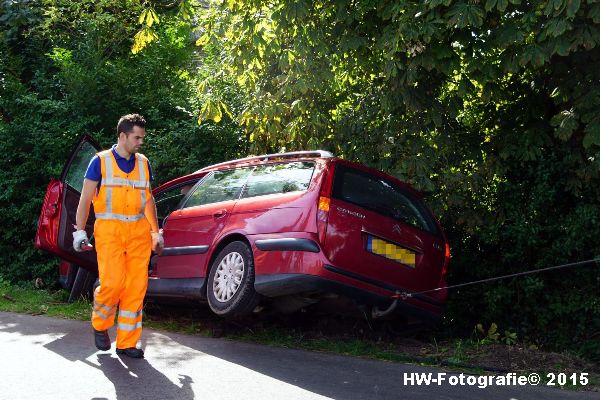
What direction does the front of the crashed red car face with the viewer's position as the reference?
facing away from the viewer and to the left of the viewer

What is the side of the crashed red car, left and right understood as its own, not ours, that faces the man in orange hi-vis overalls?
left

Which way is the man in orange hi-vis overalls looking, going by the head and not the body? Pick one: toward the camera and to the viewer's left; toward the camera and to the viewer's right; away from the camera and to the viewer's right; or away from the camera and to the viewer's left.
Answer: toward the camera and to the viewer's right

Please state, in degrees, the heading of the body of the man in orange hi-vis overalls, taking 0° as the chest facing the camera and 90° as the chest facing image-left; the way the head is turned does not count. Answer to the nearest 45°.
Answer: approximately 315°
